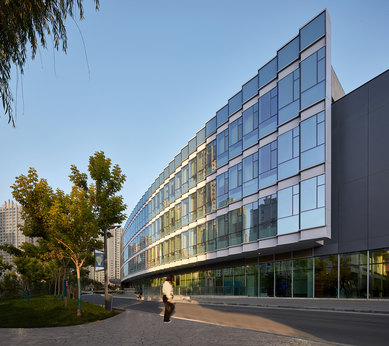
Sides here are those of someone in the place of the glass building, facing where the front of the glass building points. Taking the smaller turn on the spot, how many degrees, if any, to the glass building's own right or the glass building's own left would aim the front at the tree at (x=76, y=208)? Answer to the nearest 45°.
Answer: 0° — it already faces it

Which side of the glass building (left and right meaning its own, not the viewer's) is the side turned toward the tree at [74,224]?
front

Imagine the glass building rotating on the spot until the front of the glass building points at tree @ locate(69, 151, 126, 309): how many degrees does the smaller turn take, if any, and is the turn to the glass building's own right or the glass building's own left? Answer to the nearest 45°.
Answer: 0° — it already faces it

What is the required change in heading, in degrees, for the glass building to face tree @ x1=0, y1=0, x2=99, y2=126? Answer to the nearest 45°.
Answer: approximately 45° to its left

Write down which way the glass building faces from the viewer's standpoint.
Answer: facing the viewer and to the left of the viewer
